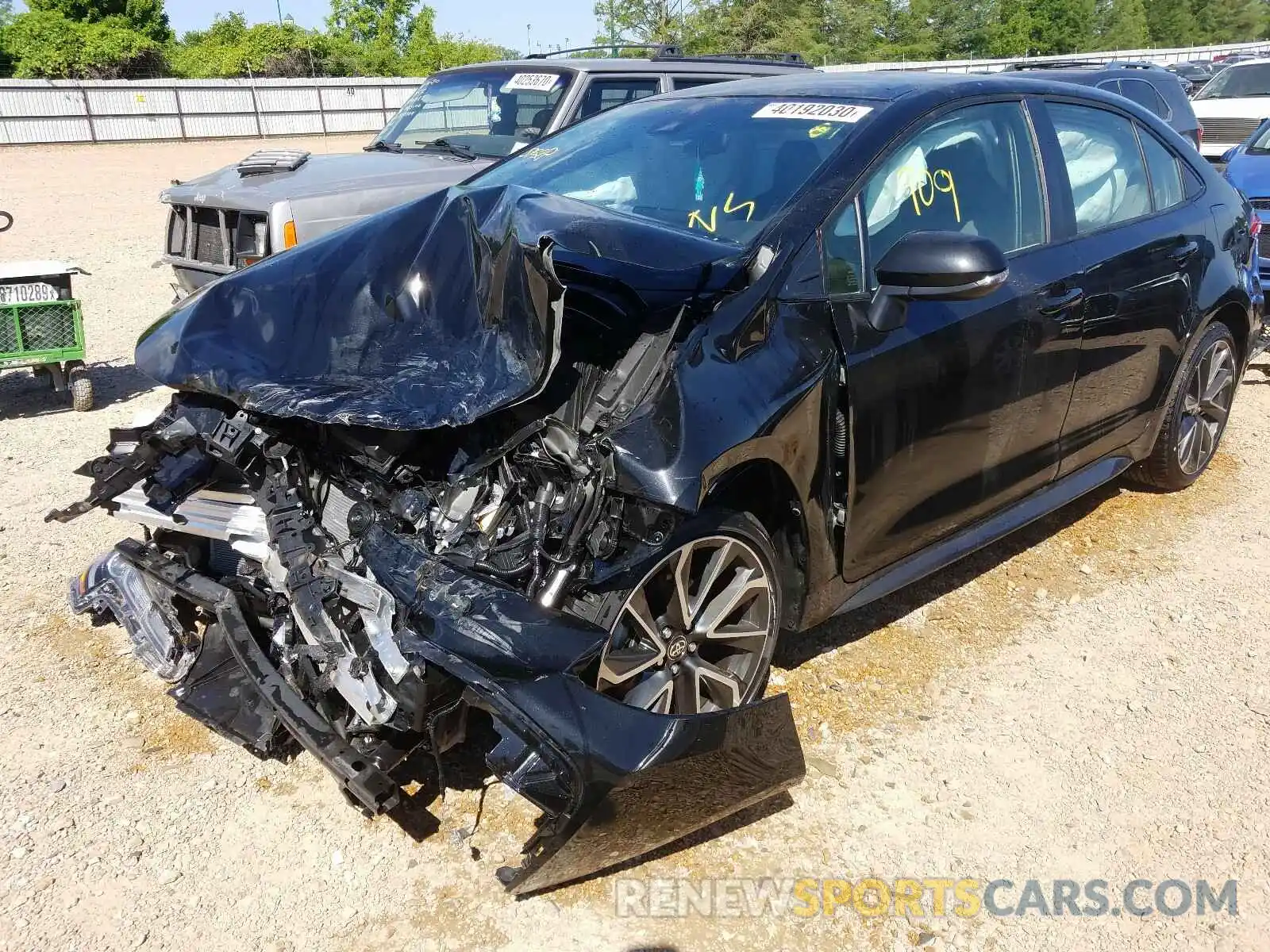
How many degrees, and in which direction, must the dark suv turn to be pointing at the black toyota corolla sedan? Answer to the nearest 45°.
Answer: approximately 45° to its left

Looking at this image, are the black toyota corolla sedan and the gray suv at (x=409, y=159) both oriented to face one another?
no

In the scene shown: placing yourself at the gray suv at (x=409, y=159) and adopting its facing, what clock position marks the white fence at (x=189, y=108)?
The white fence is roughly at 4 o'clock from the gray suv.

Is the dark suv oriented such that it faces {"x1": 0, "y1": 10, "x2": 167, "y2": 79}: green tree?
no

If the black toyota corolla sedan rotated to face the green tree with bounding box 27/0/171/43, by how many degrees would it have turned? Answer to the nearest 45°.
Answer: approximately 90° to its right

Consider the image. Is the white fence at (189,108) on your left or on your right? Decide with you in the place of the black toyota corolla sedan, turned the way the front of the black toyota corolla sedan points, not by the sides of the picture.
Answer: on your right

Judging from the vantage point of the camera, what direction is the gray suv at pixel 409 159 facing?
facing the viewer and to the left of the viewer

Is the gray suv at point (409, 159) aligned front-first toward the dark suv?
no

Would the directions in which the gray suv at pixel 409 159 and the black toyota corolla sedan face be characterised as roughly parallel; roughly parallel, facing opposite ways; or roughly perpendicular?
roughly parallel

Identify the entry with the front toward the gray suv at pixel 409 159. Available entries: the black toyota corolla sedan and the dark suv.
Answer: the dark suv

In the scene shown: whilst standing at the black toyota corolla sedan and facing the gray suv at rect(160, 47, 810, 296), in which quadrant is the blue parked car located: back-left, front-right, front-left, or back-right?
front-right

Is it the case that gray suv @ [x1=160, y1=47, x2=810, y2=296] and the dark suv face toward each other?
no
